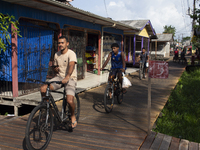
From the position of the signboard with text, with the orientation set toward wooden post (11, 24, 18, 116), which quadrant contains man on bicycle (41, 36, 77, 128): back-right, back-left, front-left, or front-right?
front-left

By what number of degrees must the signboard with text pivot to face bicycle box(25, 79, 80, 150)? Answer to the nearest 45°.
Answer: approximately 45° to its right

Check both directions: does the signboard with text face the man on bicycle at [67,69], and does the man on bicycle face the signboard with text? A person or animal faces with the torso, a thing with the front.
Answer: no

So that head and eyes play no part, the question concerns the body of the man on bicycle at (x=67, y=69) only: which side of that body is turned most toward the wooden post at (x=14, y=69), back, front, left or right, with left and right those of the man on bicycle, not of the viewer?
right

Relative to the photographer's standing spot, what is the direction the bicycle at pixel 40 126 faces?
facing the viewer and to the left of the viewer

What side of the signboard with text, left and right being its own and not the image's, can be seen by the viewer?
front

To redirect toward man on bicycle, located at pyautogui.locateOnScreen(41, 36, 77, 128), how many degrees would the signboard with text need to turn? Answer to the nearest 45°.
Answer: approximately 90° to its right

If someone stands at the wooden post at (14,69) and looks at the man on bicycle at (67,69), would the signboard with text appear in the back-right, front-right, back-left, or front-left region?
front-left

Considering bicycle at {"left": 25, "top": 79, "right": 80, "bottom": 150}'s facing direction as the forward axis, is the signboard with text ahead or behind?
behind

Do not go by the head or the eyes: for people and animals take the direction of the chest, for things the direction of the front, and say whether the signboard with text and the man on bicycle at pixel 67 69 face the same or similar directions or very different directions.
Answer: same or similar directions
